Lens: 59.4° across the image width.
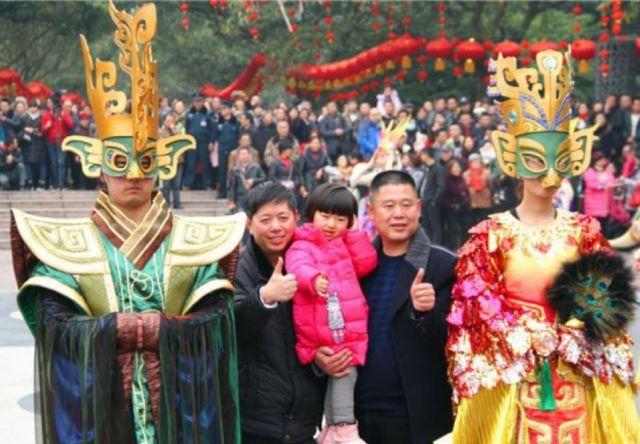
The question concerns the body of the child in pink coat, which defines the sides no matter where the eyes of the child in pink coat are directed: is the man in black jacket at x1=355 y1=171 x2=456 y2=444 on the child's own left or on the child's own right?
on the child's own left

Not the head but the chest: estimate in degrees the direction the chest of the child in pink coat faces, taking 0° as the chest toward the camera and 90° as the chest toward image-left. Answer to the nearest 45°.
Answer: approximately 0°

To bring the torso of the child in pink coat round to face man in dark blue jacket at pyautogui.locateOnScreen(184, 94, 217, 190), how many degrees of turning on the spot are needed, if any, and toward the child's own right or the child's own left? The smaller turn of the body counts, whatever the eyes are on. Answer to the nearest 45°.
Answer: approximately 180°

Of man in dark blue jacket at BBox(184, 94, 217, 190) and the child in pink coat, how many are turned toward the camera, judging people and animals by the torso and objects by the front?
2

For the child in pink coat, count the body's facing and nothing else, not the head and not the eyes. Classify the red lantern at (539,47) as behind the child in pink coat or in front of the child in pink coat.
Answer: behind

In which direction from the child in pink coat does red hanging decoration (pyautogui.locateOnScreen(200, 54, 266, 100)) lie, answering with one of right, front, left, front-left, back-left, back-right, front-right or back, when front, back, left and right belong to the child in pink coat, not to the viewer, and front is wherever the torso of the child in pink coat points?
back

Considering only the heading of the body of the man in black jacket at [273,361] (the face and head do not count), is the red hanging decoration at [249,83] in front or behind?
behind

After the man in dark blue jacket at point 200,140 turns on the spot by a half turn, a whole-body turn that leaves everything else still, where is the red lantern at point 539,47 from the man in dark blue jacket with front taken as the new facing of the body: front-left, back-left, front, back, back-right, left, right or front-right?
right

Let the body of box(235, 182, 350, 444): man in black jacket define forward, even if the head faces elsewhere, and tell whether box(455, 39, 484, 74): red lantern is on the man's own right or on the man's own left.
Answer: on the man's own left
